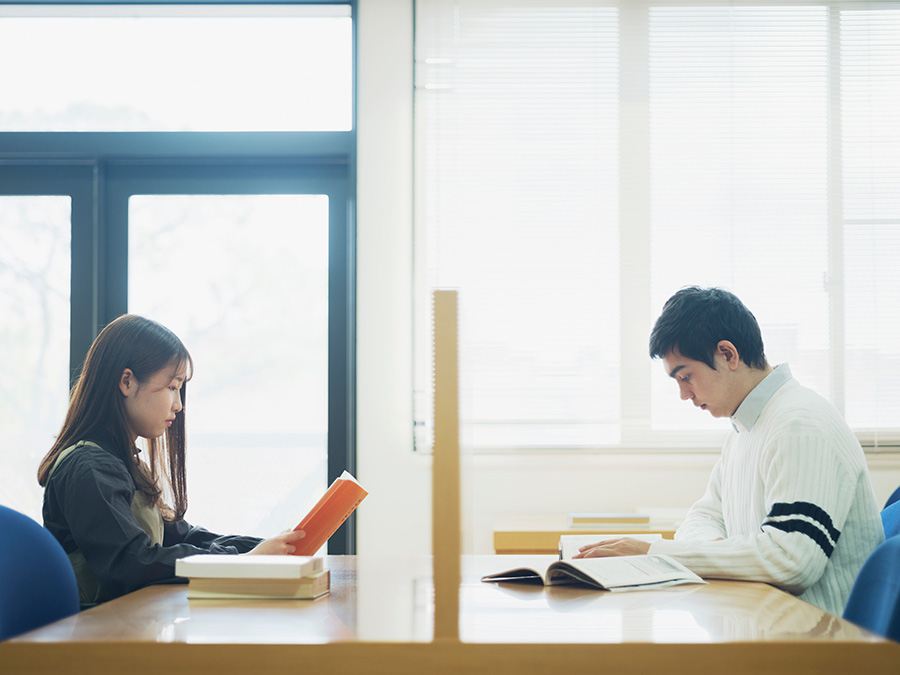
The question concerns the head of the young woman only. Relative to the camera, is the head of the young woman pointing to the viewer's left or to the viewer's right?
to the viewer's right

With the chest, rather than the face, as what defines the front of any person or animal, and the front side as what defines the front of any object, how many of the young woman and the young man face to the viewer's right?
1

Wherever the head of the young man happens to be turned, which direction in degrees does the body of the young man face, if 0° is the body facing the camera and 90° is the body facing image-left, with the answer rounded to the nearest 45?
approximately 90°

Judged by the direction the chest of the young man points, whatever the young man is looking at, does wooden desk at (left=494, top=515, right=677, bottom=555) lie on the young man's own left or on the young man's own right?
on the young man's own right

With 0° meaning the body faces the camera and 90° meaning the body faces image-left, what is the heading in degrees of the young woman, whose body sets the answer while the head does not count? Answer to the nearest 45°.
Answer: approximately 270°

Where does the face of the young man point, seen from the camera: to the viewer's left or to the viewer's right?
to the viewer's left
